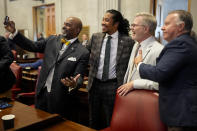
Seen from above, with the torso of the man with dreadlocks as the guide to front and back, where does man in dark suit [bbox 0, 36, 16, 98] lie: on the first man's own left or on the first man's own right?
on the first man's own right

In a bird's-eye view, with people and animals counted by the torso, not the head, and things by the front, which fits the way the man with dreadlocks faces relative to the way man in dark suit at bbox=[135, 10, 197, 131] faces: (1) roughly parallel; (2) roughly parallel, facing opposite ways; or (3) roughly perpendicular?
roughly perpendicular

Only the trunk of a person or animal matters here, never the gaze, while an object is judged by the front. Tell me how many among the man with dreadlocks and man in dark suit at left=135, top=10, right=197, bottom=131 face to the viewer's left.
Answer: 1

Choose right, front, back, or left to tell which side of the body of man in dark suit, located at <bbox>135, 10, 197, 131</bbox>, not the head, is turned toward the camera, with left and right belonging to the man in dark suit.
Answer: left

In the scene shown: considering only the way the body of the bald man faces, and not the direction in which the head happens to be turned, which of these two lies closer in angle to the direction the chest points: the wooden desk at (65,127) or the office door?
the wooden desk

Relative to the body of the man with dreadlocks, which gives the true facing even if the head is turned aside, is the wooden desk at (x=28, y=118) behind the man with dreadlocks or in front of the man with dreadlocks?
in front

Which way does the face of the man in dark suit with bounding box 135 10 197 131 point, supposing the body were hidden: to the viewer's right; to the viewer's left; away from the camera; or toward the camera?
to the viewer's left

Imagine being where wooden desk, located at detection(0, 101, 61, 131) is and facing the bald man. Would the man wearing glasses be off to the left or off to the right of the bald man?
right
